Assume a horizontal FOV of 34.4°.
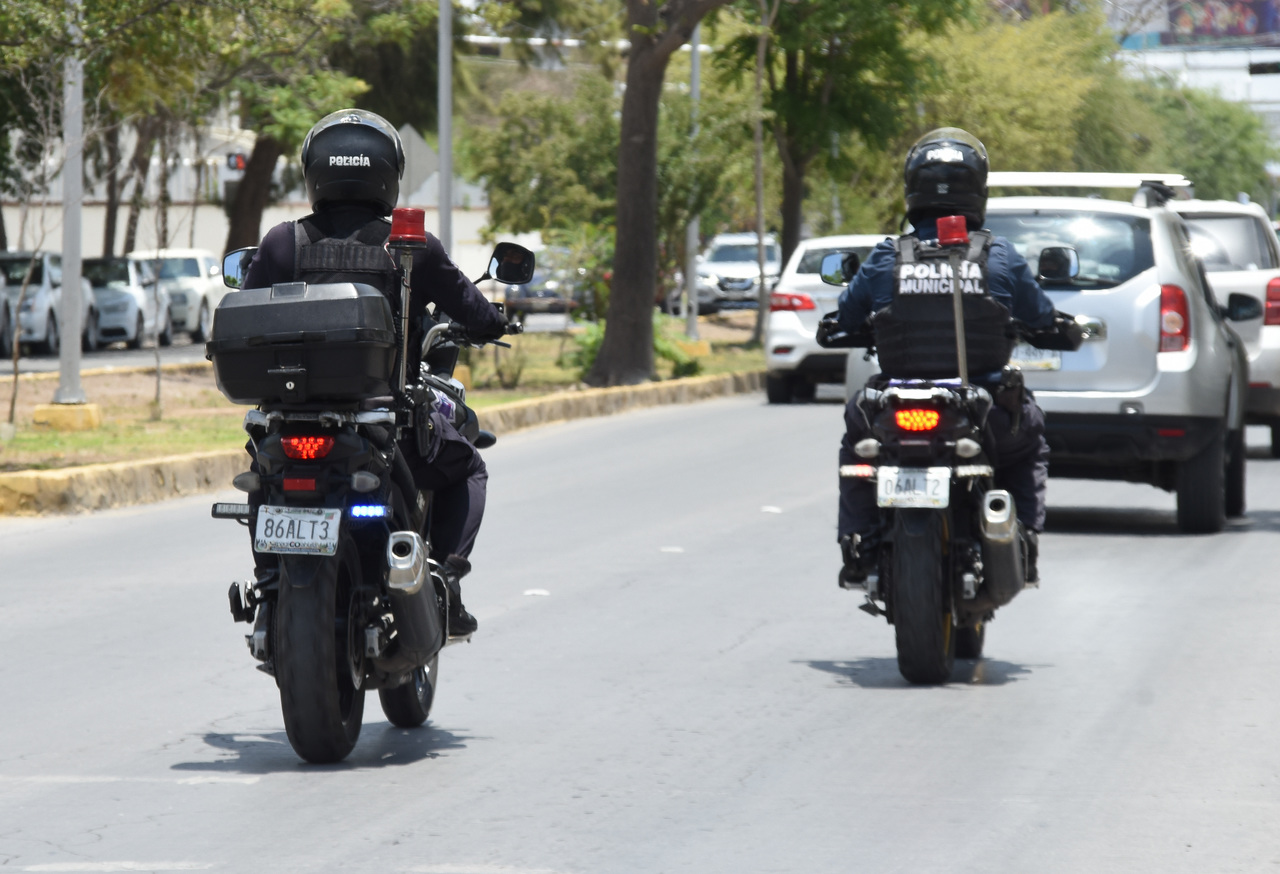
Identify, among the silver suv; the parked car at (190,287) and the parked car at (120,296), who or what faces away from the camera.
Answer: the silver suv

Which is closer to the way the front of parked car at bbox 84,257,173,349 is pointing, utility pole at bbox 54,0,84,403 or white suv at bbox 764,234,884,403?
the utility pole

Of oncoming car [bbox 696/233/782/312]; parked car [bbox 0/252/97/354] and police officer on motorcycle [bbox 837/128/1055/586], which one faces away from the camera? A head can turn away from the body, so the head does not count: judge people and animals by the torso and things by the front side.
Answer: the police officer on motorcycle

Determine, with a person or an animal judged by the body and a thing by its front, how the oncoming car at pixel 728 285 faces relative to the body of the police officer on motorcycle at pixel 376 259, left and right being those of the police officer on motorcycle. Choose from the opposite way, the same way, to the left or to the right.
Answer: the opposite way

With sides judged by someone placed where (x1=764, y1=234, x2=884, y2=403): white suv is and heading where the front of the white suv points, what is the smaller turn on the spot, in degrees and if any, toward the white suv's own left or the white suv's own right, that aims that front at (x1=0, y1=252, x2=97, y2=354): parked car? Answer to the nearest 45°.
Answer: approximately 45° to the white suv's own left

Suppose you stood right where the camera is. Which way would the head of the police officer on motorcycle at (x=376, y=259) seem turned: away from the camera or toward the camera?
away from the camera

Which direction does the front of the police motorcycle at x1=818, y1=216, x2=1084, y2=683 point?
away from the camera

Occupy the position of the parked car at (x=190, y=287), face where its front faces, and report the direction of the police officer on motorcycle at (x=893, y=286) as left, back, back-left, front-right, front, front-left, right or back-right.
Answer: front-left

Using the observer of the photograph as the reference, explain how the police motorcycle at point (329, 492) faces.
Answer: facing away from the viewer

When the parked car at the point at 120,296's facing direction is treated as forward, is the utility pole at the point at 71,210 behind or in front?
in front

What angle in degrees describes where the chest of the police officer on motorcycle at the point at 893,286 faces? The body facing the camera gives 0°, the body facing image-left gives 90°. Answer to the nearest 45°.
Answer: approximately 180°

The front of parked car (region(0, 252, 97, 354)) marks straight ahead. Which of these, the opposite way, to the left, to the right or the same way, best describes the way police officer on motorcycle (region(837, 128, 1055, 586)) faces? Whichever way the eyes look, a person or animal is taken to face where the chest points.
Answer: the opposite way

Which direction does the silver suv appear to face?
away from the camera

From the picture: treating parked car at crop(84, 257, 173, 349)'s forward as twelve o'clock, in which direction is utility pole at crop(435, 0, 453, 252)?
The utility pole is roughly at 10 o'clock from the parked car.
